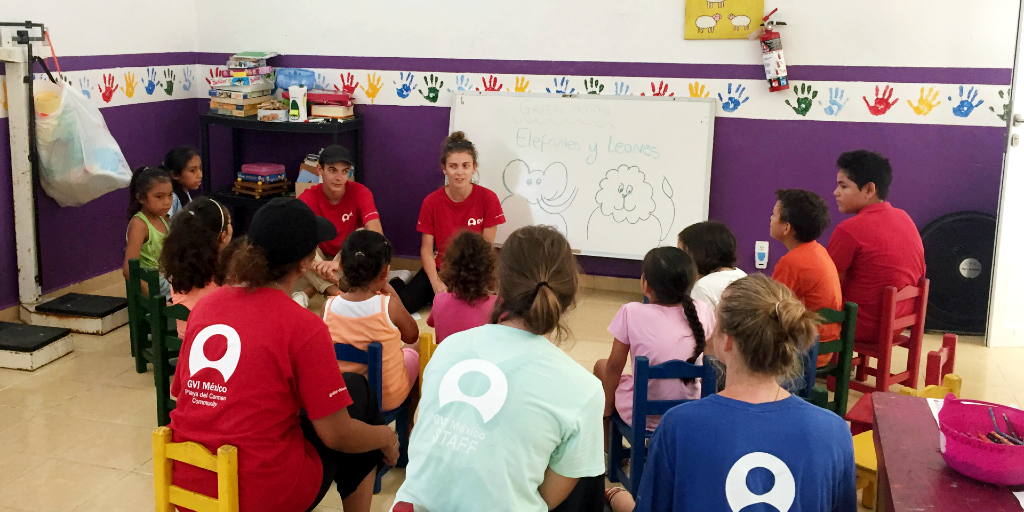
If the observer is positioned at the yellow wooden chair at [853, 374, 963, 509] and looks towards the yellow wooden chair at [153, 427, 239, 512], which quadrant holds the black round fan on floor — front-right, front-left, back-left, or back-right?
back-right

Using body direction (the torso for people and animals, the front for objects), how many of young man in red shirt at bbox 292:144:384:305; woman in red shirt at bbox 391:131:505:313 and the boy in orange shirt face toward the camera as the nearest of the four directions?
2

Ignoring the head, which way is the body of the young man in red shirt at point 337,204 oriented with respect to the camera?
toward the camera

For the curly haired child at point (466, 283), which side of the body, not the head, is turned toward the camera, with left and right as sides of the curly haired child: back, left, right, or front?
back

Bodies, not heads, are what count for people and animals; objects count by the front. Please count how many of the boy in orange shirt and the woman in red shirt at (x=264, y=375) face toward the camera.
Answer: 0

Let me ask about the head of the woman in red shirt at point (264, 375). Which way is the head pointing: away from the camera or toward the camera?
away from the camera

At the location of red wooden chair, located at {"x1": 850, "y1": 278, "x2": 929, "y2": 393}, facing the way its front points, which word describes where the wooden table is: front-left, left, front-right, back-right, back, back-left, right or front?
back-left

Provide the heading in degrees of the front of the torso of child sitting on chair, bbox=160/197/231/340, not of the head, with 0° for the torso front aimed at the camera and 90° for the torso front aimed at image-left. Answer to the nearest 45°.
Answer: approximately 225°

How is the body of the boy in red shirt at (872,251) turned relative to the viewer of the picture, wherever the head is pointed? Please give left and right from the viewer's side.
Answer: facing away from the viewer and to the left of the viewer

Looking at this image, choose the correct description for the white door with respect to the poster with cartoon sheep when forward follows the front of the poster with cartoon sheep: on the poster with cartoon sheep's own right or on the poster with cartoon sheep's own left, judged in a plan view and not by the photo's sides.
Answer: on the poster with cartoon sheep's own left

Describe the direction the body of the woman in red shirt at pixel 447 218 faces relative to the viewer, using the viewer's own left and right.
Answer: facing the viewer

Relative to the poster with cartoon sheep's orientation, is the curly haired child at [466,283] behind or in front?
in front

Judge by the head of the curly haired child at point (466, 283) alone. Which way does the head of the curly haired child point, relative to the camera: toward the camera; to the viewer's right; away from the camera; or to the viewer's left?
away from the camera
